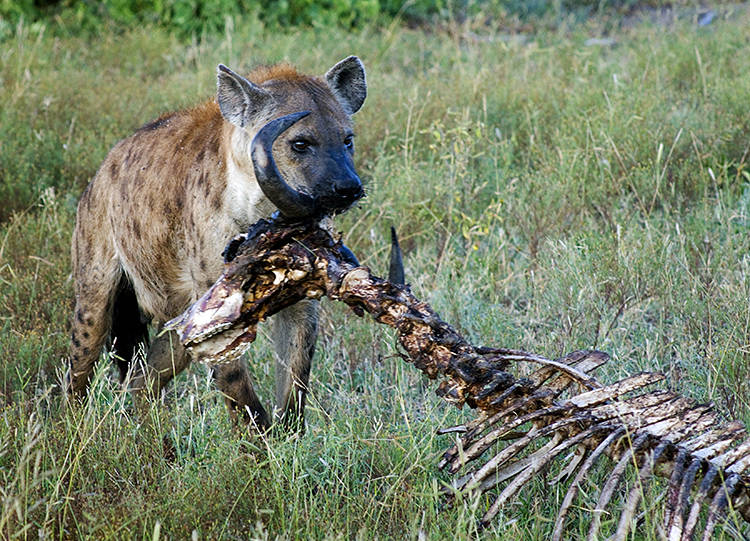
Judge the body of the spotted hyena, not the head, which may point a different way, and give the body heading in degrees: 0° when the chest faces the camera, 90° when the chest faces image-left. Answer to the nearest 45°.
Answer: approximately 315°

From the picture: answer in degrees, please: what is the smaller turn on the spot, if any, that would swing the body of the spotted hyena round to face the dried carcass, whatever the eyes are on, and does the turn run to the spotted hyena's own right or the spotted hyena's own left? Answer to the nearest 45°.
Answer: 0° — it already faces it
